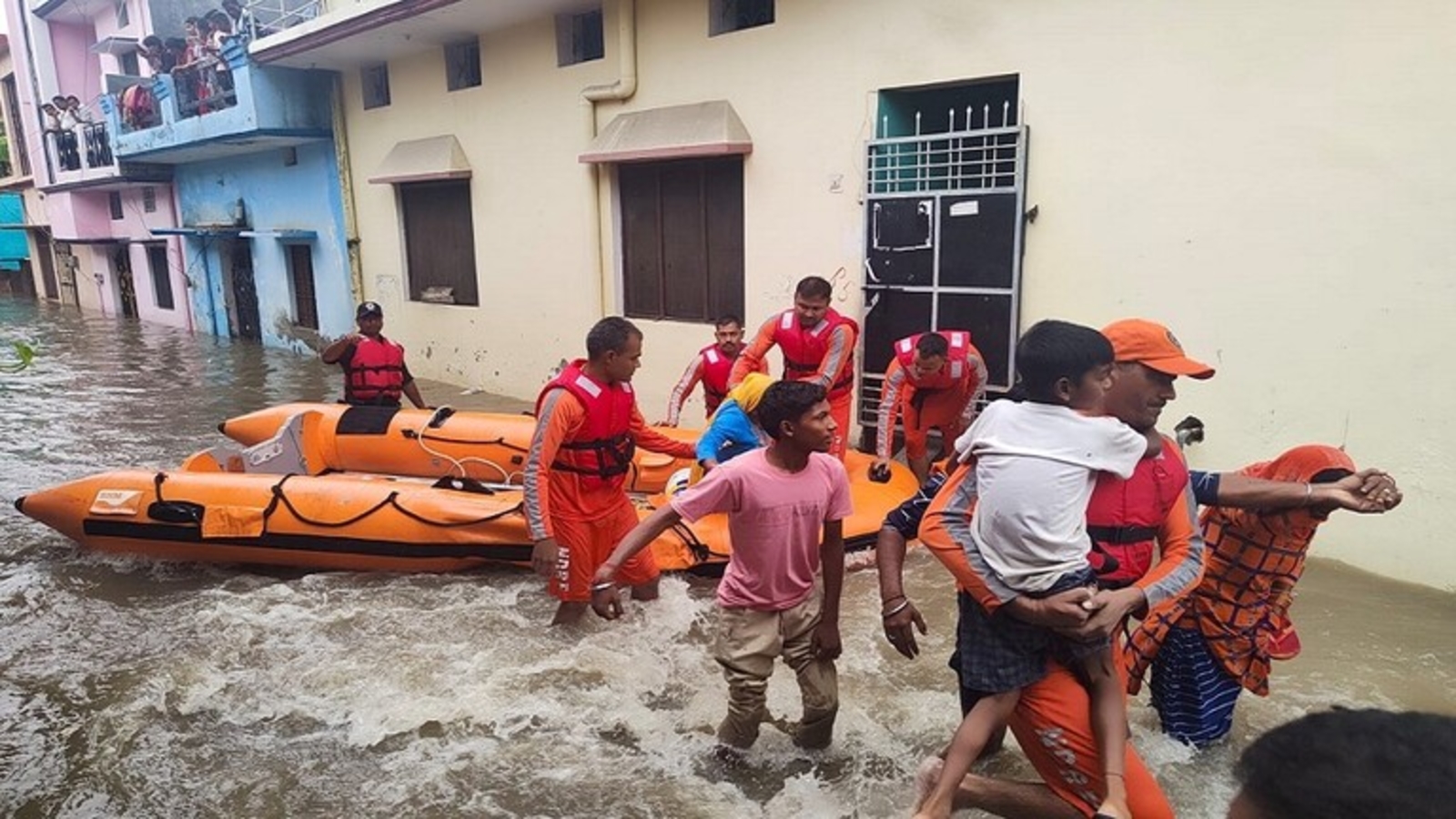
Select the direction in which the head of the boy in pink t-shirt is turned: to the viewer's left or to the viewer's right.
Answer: to the viewer's right

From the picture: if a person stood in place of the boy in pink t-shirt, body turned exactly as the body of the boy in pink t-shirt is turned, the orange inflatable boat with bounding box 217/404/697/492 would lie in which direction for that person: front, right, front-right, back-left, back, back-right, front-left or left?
back

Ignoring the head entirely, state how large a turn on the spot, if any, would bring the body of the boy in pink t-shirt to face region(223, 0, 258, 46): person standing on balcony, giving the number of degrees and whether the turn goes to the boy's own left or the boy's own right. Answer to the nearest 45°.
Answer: approximately 180°

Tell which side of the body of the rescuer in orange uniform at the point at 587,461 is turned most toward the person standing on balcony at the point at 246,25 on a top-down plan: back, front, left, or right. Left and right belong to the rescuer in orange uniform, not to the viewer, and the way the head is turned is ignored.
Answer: back

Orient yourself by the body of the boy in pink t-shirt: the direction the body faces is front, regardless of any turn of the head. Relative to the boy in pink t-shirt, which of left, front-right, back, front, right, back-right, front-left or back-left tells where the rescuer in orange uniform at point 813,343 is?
back-left

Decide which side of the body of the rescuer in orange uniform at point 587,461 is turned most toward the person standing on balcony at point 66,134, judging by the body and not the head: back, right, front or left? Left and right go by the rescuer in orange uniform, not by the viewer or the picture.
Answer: back
